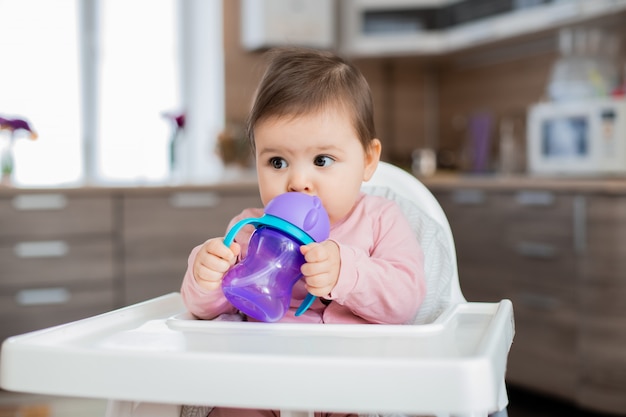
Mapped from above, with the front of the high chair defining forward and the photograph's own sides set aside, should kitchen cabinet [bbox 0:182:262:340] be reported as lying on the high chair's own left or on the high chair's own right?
on the high chair's own right

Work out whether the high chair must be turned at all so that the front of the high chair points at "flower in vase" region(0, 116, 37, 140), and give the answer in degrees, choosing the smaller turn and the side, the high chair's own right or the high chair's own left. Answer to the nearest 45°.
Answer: approximately 135° to the high chair's own right

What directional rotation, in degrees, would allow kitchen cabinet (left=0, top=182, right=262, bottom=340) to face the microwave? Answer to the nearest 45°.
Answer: approximately 90° to its left

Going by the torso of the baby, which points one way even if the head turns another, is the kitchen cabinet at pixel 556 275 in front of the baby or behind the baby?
behind

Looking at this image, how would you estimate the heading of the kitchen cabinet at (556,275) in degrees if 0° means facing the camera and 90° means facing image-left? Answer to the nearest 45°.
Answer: approximately 45°

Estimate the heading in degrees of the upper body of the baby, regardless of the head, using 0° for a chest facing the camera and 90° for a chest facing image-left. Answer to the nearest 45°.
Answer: approximately 45°

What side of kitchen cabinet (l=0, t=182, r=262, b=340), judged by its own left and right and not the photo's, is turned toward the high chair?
front

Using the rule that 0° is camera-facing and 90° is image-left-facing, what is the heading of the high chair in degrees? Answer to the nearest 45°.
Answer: approximately 45°

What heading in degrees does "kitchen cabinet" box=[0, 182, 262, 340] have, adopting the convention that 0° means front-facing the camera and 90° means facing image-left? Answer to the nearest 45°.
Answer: approximately 0°
